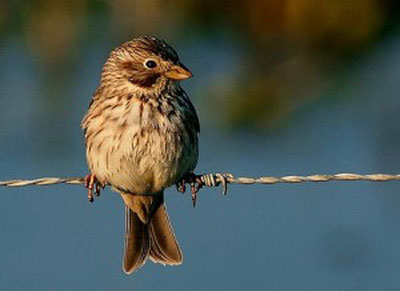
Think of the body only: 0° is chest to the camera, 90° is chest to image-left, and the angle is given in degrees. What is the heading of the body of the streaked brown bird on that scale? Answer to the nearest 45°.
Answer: approximately 0°
